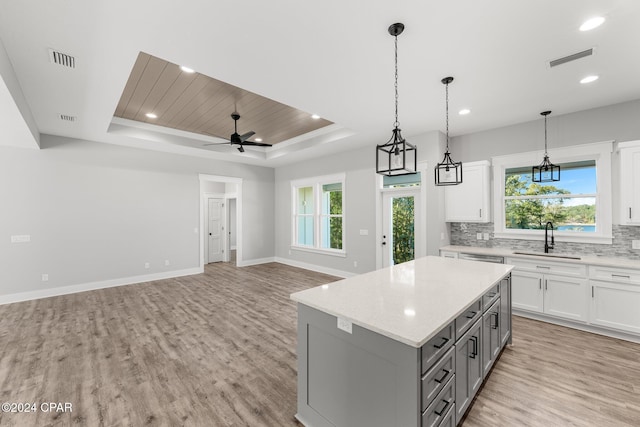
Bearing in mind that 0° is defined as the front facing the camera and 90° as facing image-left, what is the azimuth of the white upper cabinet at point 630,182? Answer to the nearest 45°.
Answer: approximately 0°

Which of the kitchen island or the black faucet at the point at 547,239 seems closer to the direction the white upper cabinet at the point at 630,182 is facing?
the kitchen island

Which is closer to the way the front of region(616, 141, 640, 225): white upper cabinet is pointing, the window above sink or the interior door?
the interior door

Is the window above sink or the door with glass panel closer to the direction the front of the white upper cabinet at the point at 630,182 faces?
the door with glass panel

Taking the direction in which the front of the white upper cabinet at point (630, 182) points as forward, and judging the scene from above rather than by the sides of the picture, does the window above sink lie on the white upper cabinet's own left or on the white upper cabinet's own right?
on the white upper cabinet's own right

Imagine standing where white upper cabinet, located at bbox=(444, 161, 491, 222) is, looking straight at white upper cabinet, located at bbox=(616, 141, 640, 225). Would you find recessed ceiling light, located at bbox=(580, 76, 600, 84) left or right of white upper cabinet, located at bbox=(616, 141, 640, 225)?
right

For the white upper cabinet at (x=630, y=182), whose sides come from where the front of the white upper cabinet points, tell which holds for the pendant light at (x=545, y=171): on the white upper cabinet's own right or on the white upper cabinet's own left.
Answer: on the white upper cabinet's own right

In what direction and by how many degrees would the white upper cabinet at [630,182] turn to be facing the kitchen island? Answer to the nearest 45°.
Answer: approximately 45° to its right

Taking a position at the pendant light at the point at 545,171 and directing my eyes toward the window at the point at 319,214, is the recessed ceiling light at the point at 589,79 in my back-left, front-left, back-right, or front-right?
back-left

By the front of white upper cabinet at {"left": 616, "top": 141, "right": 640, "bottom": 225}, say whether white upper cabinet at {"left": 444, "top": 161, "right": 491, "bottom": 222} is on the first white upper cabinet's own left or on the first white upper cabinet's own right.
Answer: on the first white upper cabinet's own right
